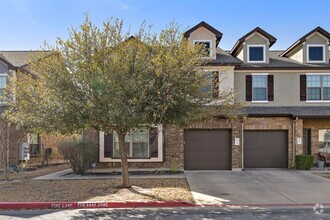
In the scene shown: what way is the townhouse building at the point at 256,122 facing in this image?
toward the camera

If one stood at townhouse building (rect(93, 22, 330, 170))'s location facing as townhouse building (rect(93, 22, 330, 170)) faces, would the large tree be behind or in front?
in front

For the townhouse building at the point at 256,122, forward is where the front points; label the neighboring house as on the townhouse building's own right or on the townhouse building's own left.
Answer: on the townhouse building's own right

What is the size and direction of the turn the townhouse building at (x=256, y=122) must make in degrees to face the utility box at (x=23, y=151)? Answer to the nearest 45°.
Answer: approximately 90° to its right
